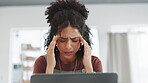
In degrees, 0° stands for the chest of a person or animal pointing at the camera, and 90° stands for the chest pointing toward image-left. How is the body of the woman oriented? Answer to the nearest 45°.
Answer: approximately 0°
